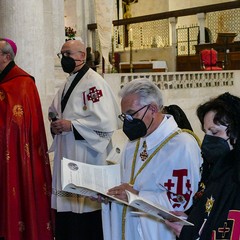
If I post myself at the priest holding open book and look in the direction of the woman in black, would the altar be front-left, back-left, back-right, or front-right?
back-left

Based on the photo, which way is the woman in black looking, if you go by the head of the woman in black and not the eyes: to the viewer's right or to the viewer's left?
to the viewer's left

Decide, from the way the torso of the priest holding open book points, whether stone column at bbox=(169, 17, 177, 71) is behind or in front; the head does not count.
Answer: behind

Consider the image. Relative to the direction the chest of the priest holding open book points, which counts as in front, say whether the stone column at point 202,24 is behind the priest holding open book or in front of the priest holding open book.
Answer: behind

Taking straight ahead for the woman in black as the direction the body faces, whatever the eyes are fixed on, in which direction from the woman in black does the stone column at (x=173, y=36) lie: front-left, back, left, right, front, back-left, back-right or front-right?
back-right

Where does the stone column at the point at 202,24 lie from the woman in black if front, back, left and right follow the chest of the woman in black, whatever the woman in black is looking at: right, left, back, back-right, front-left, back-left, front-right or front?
back-right

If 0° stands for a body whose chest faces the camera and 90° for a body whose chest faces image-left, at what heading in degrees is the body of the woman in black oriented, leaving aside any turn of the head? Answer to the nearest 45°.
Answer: approximately 45°

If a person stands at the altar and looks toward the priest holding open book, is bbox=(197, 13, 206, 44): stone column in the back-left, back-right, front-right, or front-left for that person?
back-left

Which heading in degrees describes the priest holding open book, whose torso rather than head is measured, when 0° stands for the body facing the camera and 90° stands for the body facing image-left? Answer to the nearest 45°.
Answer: approximately 45°

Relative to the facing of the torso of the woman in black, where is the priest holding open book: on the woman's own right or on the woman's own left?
on the woman's own right
